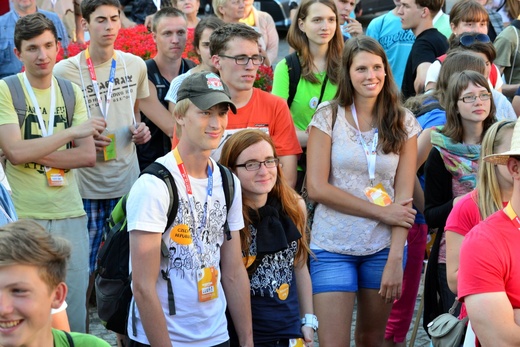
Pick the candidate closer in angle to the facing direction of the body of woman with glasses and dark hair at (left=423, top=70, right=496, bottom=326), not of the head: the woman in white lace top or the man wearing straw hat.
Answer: the man wearing straw hat

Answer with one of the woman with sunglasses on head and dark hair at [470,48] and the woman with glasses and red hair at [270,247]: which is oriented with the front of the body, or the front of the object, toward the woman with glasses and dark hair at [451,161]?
the woman with sunglasses on head and dark hair at [470,48]

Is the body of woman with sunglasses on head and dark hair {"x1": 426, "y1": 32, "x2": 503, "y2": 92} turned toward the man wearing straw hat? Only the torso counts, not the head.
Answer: yes

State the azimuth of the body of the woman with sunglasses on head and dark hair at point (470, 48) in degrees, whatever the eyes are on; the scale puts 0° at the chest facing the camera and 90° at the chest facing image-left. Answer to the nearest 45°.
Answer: approximately 0°

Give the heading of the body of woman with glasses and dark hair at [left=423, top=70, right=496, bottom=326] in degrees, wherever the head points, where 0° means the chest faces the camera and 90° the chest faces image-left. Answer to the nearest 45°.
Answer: approximately 315°

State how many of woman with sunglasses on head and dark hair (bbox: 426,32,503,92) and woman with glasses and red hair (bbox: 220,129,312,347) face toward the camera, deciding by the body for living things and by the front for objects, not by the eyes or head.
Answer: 2

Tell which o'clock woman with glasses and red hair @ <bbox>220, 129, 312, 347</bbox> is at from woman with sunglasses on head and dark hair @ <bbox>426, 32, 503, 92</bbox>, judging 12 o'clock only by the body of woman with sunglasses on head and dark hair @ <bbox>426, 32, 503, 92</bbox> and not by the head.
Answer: woman with glasses and red hair @ <bbox>220, 129, 312, 347</bbox> is roughly at 1 o'clock from woman with sunglasses on head and dark hair @ <bbox>426, 32, 503, 92</bbox>.

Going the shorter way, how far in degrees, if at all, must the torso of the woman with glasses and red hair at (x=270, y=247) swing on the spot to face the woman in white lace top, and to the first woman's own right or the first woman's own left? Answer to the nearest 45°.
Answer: approximately 135° to the first woman's own left
